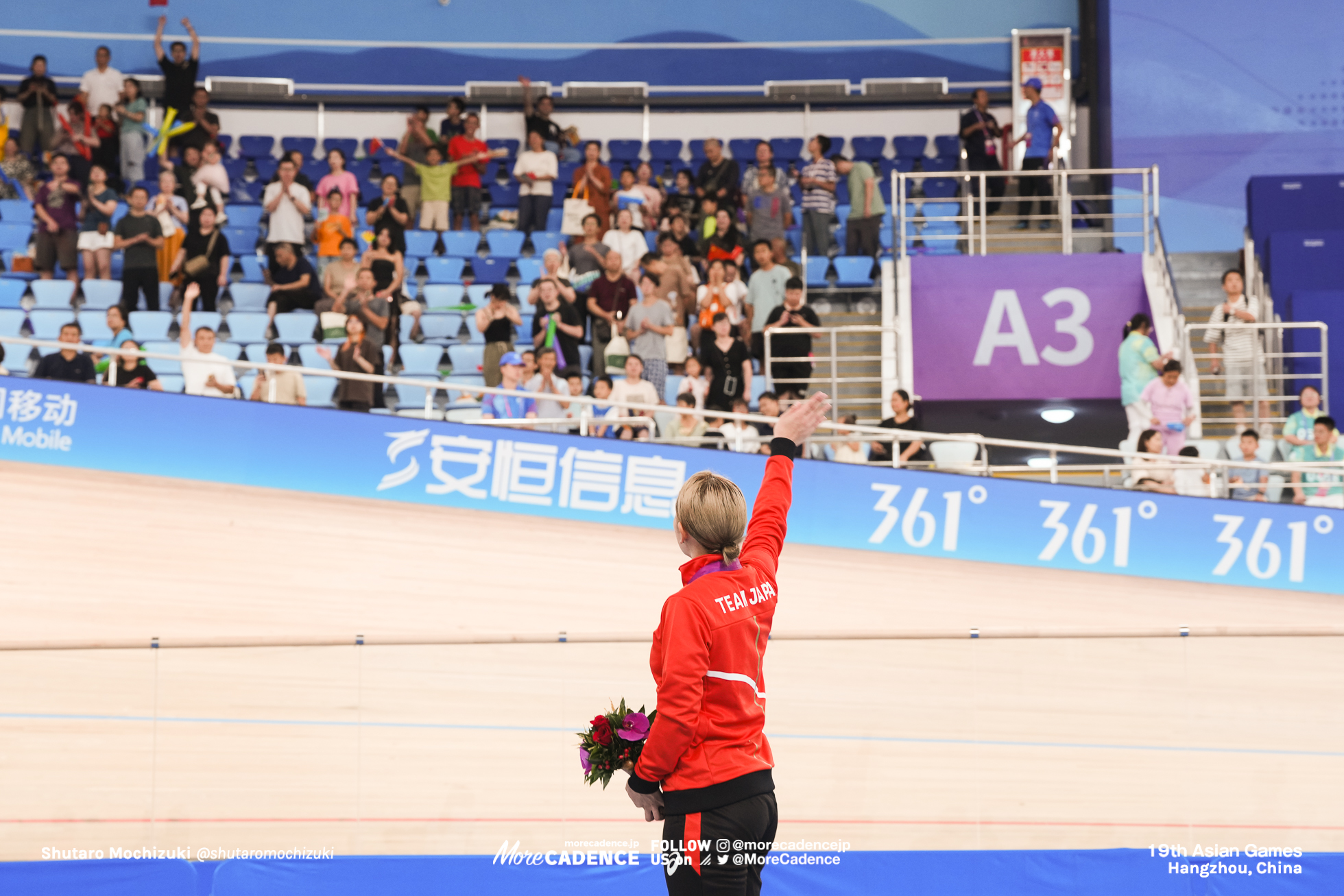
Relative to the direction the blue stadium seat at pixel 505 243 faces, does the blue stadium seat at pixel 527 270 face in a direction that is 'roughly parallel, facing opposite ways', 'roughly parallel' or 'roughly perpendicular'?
roughly parallel

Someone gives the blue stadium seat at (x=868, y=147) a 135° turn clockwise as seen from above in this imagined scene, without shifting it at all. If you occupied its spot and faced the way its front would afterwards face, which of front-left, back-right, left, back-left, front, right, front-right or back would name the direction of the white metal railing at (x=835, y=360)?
back-left

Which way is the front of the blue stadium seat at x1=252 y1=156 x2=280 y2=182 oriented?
toward the camera

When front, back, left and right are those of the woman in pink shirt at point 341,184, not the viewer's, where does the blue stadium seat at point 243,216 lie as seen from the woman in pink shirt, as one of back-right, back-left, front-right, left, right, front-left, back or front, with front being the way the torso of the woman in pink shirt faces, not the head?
back-right

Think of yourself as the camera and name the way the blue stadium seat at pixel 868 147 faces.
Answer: facing the viewer

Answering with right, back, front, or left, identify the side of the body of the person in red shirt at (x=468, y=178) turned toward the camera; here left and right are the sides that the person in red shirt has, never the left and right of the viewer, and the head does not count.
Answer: front

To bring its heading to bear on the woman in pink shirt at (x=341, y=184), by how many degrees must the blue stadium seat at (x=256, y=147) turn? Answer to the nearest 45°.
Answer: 0° — it already faces them

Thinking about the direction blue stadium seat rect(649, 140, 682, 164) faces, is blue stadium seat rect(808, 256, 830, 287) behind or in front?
in front

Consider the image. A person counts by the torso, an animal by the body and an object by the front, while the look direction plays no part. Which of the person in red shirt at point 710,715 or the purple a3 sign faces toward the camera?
the purple a3 sign

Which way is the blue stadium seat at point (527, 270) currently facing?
toward the camera

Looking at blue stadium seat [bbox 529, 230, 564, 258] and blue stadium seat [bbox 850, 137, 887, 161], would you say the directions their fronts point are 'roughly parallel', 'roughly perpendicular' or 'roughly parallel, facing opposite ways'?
roughly parallel

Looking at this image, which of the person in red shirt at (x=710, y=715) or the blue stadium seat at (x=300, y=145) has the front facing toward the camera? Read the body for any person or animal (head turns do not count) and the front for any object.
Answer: the blue stadium seat

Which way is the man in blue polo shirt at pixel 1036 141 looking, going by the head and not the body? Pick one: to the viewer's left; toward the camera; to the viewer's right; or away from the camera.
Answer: to the viewer's left

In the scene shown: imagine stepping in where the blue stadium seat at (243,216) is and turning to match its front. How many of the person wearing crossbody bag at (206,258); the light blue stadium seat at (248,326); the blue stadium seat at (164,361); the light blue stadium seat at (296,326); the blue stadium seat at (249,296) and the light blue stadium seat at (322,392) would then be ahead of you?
6

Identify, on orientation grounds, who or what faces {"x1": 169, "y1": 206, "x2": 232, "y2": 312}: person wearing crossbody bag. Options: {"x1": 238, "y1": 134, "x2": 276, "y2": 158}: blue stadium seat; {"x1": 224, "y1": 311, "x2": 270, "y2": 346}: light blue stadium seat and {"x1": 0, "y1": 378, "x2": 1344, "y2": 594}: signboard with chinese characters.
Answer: the blue stadium seat
